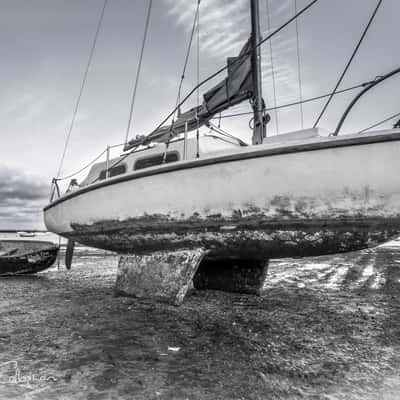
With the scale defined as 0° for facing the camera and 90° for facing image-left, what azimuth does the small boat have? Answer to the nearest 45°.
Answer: approximately 270°

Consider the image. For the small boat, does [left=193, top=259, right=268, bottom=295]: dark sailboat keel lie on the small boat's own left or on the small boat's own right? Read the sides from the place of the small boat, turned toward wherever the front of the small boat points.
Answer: on the small boat's own right

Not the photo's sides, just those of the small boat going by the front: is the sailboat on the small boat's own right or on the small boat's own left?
on the small boat's own right
